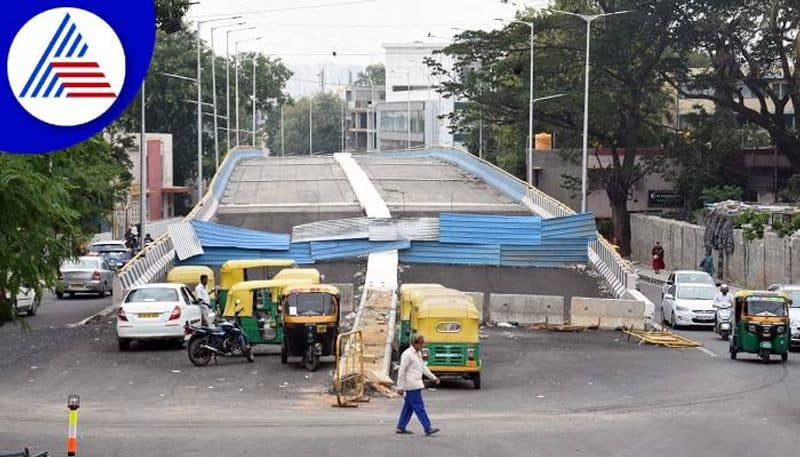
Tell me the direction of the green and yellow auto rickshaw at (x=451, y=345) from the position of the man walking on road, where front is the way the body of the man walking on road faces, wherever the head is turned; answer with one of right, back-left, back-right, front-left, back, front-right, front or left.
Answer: left

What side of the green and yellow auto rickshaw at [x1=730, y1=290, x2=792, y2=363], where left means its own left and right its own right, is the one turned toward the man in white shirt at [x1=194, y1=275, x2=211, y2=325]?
right

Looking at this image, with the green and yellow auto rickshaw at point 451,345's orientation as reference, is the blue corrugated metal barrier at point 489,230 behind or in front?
in front

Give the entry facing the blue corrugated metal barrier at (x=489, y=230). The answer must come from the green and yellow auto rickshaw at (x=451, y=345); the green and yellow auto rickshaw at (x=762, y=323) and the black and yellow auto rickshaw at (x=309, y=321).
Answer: the green and yellow auto rickshaw at (x=451, y=345)

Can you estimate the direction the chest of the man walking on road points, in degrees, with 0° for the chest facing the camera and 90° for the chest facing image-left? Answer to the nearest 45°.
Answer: approximately 270°

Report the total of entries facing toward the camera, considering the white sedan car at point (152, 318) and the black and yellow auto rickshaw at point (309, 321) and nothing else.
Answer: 1

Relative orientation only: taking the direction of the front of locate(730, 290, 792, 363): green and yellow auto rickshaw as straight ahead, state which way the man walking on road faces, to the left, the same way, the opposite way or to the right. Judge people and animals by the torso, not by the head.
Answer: to the left

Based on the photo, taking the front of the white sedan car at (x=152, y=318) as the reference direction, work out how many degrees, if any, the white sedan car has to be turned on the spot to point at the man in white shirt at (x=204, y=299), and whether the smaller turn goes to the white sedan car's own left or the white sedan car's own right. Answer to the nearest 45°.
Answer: approximately 45° to the white sedan car's own right

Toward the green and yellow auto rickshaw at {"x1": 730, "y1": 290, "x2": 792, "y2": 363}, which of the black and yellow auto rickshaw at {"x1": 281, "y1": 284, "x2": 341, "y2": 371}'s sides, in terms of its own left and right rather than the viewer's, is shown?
left

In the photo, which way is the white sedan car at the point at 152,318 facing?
away from the camera

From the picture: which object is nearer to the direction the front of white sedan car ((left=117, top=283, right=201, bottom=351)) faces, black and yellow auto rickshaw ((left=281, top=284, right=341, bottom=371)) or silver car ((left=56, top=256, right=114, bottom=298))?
the silver car

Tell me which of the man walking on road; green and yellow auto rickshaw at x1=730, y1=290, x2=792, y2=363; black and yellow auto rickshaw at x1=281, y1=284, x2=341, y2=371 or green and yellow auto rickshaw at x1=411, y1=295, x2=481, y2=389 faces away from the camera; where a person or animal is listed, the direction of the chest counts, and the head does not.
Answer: green and yellow auto rickshaw at x1=411, y1=295, x2=481, y2=389

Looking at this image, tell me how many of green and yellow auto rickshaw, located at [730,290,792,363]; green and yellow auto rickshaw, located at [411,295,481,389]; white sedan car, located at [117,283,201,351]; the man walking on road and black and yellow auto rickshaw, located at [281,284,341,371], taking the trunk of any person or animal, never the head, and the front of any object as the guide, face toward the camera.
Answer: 2
